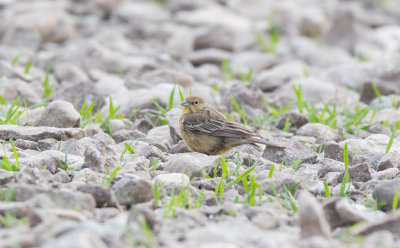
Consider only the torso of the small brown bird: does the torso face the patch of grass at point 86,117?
yes

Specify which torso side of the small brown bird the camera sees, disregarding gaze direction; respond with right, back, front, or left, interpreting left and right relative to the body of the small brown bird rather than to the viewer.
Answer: left

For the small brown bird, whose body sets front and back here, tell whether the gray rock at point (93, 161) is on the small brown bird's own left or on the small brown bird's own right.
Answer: on the small brown bird's own left

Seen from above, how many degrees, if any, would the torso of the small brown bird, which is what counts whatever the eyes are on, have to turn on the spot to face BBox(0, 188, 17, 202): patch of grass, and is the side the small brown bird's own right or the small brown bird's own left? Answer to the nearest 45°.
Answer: approximately 45° to the small brown bird's own left

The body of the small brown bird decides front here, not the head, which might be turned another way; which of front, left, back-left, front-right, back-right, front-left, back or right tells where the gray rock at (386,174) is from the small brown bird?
back-left

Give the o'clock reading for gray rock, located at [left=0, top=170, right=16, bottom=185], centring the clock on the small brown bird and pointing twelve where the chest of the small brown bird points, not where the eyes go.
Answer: The gray rock is roughly at 10 o'clock from the small brown bird.

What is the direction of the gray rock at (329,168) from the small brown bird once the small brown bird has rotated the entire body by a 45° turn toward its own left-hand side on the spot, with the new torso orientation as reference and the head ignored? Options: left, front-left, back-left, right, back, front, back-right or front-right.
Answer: left

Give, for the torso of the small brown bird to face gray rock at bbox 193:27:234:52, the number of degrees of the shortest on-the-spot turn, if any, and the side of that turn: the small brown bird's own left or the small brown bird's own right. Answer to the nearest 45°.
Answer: approximately 90° to the small brown bird's own right

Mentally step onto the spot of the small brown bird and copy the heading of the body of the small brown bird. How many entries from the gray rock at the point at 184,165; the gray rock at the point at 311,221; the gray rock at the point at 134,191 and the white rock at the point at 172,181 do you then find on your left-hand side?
4

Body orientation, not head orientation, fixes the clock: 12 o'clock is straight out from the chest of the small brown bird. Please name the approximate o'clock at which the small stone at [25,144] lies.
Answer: The small stone is roughly at 11 o'clock from the small brown bird.

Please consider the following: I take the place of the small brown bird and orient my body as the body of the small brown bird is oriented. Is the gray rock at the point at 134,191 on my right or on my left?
on my left

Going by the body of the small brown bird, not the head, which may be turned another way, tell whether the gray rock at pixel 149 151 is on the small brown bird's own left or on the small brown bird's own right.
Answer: on the small brown bird's own left

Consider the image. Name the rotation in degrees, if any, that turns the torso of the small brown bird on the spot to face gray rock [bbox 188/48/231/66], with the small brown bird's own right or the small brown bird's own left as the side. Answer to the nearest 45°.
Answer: approximately 90° to the small brown bird's own right

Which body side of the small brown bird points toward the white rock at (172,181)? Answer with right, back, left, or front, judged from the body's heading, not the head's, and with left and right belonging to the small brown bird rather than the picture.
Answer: left
